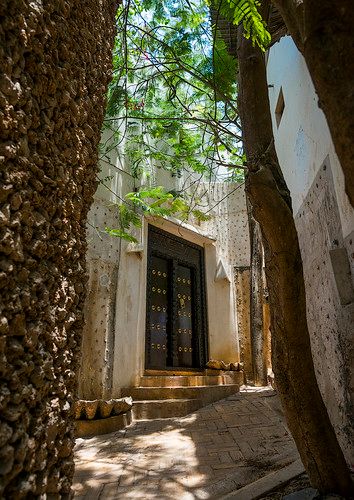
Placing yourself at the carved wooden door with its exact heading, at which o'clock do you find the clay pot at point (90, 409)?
The clay pot is roughly at 2 o'clock from the carved wooden door.

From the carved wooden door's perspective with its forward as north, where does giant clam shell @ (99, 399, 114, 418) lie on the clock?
The giant clam shell is roughly at 2 o'clock from the carved wooden door.

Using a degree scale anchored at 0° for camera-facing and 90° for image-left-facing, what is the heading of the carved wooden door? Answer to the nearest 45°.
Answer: approximately 315°

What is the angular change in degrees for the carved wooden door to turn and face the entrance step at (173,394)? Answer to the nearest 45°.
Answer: approximately 45° to its right
